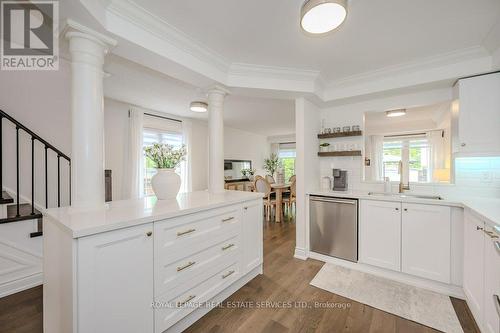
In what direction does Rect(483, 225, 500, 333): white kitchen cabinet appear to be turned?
to the viewer's left

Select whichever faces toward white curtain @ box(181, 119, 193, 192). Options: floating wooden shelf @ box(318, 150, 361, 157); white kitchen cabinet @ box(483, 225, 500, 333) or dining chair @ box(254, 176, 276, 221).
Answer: the white kitchen cabinet

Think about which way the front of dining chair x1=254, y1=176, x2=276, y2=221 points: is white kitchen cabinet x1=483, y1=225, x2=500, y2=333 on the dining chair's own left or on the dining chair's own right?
on the dining chair's own right

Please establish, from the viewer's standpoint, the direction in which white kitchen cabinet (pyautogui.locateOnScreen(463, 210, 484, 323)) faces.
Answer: facing to the left of the viewer

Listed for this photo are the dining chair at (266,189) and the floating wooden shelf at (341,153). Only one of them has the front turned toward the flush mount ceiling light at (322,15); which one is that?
the floating wooden shelf

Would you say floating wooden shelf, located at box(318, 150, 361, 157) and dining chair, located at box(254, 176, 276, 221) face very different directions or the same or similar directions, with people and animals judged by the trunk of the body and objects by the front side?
very different directions

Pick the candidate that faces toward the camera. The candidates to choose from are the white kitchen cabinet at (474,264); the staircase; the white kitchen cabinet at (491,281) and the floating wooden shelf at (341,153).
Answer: the floating wooden shelf

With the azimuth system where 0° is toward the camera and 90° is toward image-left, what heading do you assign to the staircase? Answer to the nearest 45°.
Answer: approximately 270°

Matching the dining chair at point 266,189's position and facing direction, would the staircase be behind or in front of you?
behind

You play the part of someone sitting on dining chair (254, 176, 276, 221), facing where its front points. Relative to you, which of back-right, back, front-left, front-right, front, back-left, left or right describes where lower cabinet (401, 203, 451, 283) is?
right

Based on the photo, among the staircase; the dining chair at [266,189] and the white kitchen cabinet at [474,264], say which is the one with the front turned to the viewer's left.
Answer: the white kitchen cabinet
